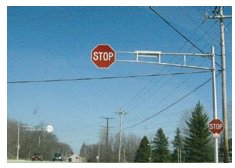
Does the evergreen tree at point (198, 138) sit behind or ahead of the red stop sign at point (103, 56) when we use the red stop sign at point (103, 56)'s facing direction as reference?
behind

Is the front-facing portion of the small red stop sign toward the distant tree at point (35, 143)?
no

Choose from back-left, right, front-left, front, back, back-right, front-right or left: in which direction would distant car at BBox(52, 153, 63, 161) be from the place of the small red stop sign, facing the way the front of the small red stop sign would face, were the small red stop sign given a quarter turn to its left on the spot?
back-left

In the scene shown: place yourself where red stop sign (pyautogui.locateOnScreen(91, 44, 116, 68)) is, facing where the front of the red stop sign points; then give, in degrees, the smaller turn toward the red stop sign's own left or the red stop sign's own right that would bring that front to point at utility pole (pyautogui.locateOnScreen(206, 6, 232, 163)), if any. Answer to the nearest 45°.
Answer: approximately 135° to the red stop sign's own left

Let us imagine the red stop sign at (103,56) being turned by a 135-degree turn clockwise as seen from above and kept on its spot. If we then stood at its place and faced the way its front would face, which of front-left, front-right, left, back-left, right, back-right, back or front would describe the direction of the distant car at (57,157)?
front-right

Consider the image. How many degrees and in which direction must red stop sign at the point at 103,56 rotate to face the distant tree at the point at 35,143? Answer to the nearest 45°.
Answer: approximately 180°

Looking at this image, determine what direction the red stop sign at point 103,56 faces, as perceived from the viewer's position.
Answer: facing the viewer

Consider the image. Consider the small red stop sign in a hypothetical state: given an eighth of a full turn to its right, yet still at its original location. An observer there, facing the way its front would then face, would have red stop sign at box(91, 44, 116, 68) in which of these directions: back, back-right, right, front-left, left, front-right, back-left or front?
front

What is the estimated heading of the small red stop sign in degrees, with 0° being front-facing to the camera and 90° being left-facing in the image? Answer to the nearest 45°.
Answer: approximately 0°
